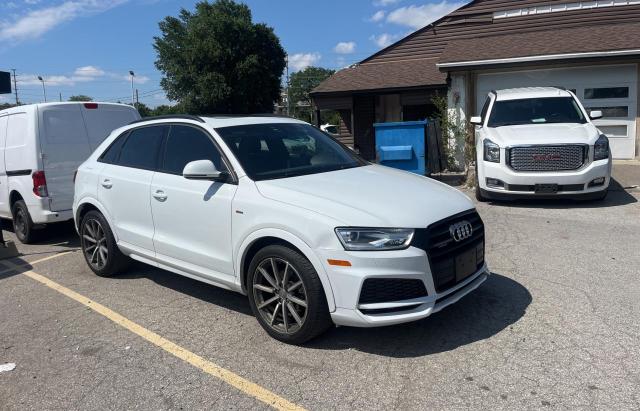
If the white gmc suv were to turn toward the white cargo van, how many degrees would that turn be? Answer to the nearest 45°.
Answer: approximately 45° to its right

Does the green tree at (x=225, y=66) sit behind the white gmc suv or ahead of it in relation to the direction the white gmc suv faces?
behind

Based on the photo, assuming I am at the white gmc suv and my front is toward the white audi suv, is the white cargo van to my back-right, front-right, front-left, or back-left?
front-right

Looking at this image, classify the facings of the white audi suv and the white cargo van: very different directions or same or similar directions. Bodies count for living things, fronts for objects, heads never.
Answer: very different directions

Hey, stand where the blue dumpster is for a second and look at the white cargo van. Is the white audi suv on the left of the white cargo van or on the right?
left

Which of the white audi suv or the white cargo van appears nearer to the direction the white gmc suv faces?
the white audi suv

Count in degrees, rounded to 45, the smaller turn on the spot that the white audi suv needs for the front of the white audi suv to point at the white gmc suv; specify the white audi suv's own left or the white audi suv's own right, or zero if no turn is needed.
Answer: approximately 90° to the white audi suv's own left

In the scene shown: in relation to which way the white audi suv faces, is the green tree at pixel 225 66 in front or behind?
behind

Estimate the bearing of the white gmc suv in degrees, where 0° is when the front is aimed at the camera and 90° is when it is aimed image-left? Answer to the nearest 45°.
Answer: approximately 0°

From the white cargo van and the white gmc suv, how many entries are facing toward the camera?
1

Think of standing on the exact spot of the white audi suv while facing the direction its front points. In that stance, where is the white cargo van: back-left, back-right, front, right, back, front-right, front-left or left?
back

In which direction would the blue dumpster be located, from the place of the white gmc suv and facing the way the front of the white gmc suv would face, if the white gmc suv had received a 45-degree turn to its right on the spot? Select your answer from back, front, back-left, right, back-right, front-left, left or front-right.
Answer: right

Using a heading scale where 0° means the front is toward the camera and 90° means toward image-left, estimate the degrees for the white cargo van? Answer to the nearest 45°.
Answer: approximately 135°
